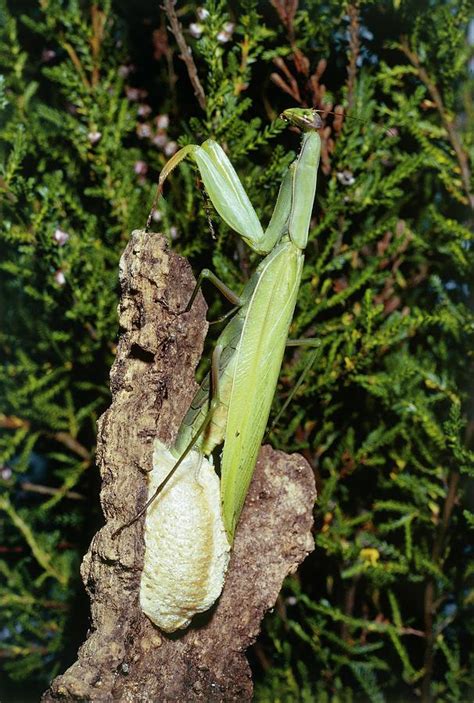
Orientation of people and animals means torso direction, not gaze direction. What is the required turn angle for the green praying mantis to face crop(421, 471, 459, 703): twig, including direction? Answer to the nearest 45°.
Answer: approximately 135° to its right
